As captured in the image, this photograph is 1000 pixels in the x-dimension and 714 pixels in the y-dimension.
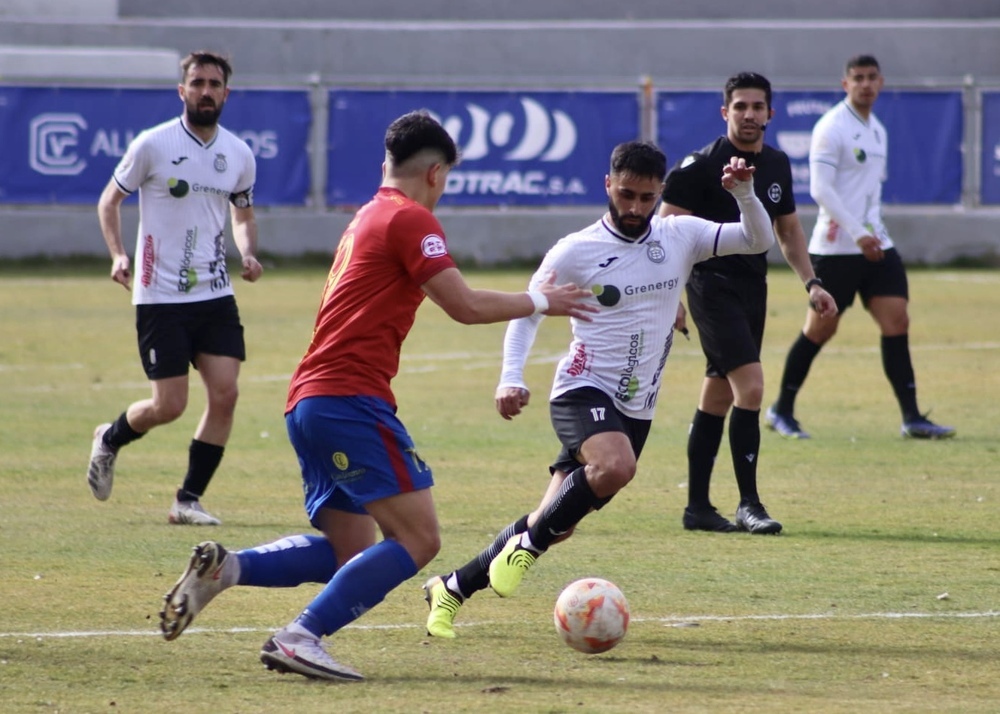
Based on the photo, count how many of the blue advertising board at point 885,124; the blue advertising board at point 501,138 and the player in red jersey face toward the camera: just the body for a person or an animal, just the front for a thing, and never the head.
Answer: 2

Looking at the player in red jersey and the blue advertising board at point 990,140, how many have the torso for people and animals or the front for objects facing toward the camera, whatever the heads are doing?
1

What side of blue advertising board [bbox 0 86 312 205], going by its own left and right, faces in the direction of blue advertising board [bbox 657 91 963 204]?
left

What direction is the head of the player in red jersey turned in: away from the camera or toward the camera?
away from the camera

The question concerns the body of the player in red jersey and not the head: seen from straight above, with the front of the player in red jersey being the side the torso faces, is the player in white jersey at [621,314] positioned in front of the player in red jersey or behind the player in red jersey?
in front

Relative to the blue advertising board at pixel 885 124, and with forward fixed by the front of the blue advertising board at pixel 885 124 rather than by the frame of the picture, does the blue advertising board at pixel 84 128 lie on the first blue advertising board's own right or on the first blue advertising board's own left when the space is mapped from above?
on the first blue advertising board's own right

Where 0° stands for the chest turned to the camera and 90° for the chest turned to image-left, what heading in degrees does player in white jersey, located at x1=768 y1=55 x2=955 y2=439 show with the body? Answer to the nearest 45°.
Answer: approximately 315°

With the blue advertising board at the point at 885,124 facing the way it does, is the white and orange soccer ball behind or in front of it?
in front

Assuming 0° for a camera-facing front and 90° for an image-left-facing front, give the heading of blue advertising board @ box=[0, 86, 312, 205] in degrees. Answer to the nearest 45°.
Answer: approximately 0°

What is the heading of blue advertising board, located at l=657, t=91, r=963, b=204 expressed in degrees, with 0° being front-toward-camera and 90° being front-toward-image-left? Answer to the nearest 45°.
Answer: approximately 0°
